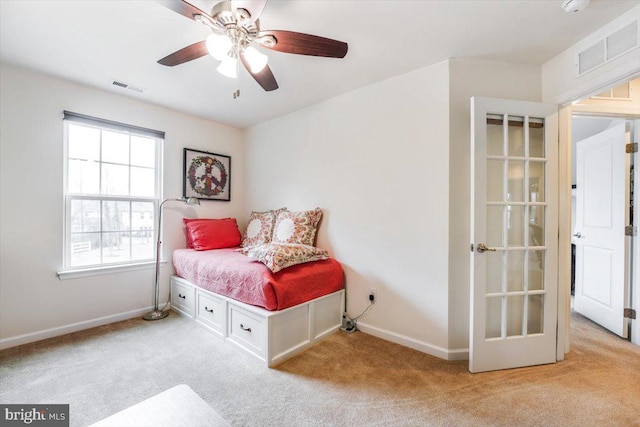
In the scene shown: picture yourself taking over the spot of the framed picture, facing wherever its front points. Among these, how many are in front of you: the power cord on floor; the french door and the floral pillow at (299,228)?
3

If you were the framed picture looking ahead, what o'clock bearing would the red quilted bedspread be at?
The red quilted bedspread is roughly at 1 o'clock from the framed picture.

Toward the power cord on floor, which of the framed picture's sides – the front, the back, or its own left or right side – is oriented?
front

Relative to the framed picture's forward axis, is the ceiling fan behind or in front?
in front

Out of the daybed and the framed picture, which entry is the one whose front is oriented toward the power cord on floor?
the framed picture

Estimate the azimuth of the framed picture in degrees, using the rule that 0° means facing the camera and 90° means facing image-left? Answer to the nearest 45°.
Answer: approximately 315°

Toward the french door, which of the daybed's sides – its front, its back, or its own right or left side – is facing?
left

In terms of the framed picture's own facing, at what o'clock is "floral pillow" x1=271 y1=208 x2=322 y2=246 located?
The floral pillow is roughly at 12 o'clock from the framed picture.

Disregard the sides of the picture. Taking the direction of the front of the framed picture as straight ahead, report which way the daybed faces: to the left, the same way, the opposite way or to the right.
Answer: to the right

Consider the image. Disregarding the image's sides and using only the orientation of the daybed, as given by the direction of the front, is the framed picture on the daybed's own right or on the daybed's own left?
on the daybed's own right

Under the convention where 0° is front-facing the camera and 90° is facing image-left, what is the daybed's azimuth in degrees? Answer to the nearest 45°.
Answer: approximately 45°

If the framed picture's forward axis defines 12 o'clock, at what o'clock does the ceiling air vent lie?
The ceiling air vent is roughly at 3 o'clock from the framed picture.

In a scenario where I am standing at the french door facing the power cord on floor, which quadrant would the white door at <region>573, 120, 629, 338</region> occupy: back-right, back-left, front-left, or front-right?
back-right
